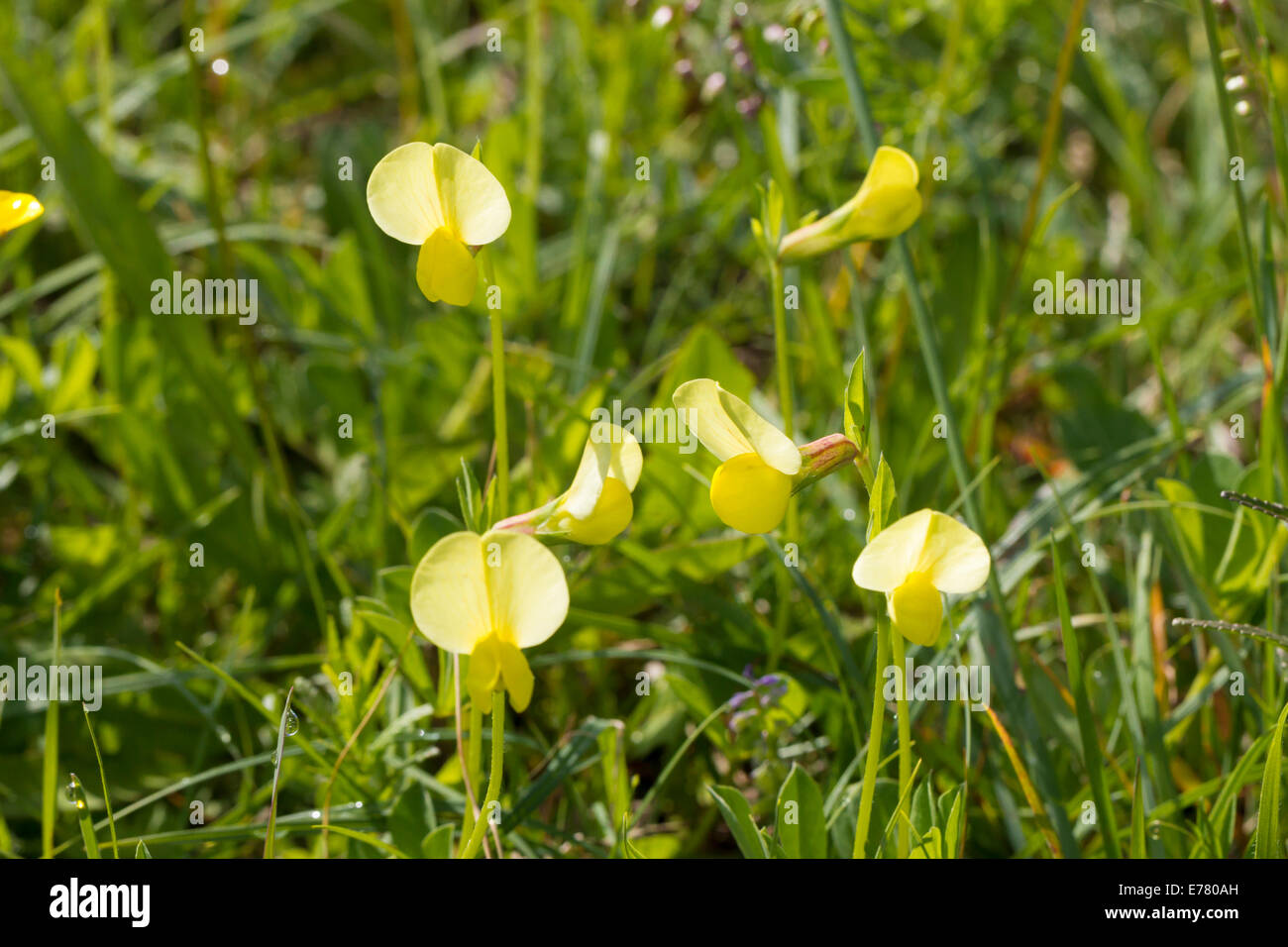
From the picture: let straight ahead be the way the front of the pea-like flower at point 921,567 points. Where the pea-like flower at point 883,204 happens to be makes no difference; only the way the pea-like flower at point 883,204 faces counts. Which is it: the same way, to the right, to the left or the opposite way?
to the left

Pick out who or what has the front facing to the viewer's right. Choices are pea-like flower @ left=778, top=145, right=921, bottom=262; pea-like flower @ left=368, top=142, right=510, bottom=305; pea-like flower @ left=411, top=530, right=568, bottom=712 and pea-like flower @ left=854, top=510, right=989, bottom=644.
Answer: pea-like flower @ left=778, top=145, right=921, bottom=262

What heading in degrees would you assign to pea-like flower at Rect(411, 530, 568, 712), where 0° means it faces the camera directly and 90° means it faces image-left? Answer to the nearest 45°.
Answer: approximately 0°

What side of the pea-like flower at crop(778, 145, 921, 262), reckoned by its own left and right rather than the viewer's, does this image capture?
right
